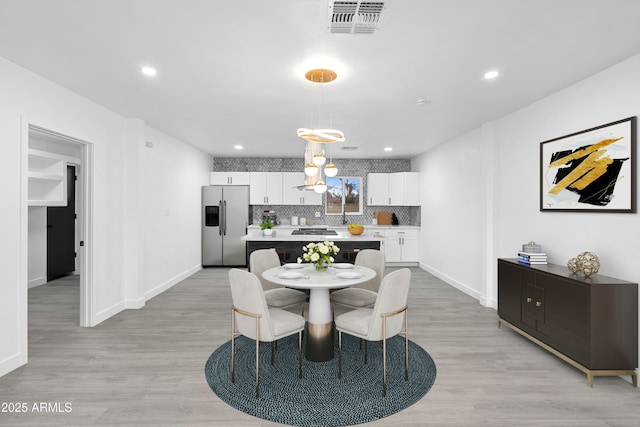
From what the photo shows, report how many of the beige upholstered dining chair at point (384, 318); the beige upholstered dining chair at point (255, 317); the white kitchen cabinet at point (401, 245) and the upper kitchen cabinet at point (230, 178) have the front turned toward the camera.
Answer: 2

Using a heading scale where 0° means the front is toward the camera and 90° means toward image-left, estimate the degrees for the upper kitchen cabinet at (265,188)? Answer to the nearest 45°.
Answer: approximately 0°

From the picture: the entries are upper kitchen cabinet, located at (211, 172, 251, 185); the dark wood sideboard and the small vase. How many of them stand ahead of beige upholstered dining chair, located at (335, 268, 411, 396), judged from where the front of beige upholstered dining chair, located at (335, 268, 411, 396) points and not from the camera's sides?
2

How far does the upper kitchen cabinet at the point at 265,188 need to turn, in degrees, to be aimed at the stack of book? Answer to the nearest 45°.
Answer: approximately 45° to its left

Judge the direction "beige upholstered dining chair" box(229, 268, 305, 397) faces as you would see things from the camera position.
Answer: facing away from the viewer and to the right of the viewer

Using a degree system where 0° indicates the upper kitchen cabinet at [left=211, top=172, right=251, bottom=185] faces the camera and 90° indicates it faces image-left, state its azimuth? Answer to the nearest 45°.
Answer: approximately 0°
